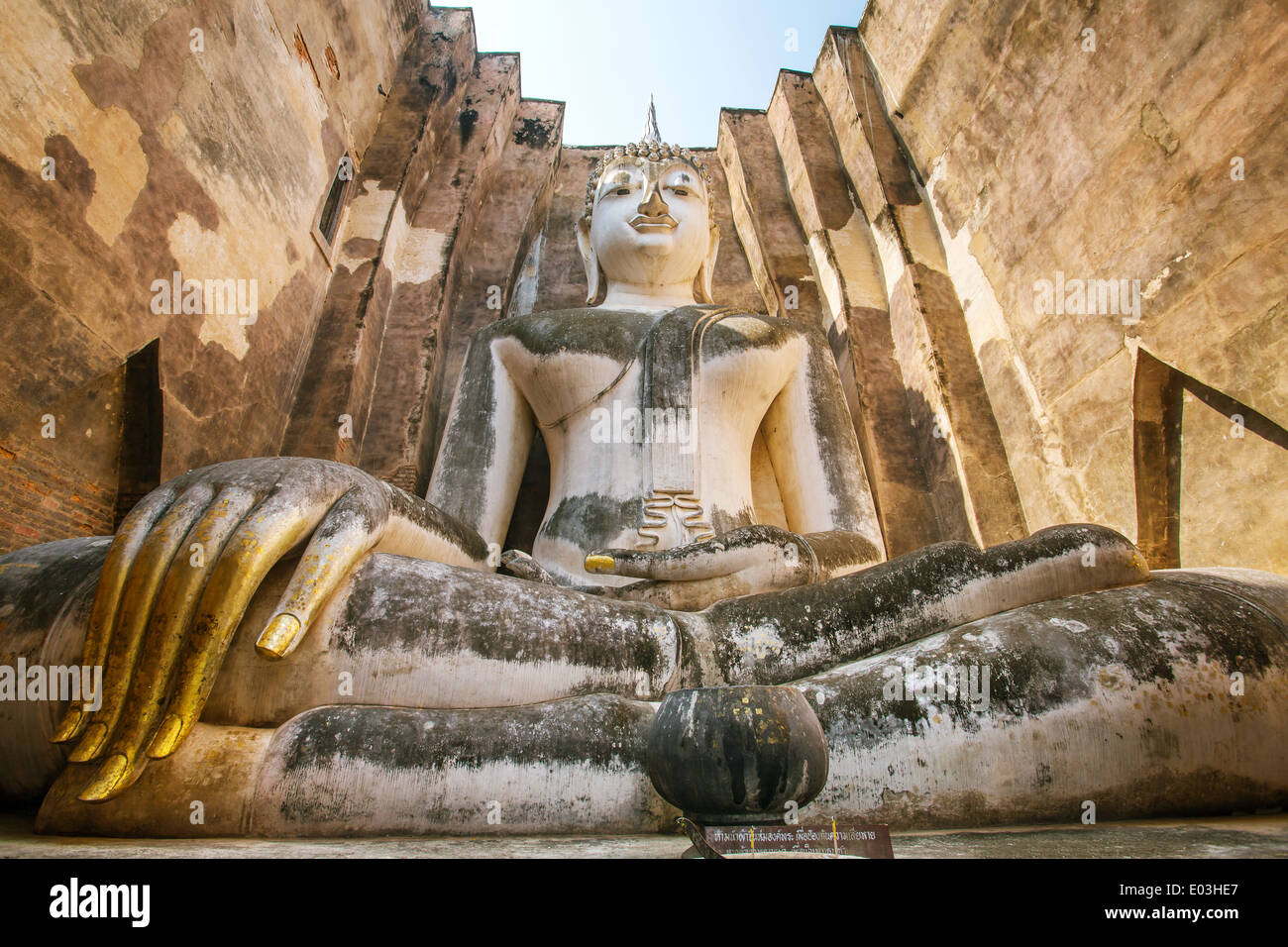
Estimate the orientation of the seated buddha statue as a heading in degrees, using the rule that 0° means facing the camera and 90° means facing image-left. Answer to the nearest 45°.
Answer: approximately 0°

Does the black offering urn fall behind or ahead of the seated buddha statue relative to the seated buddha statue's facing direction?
ahead
